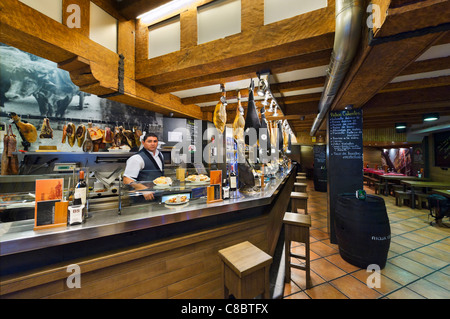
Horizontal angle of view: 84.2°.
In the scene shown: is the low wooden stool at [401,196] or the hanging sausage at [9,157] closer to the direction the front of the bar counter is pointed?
the low wooden stool

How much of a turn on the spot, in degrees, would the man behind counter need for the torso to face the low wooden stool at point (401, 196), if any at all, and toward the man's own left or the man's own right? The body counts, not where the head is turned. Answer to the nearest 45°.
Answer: approximately 45° to the man's own left

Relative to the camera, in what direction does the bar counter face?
facing the viewer and to the right of the viewer

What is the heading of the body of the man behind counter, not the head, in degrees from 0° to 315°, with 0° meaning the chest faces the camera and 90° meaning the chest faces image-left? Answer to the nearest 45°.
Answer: approximately 315°

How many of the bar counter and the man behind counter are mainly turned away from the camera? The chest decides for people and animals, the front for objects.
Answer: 0

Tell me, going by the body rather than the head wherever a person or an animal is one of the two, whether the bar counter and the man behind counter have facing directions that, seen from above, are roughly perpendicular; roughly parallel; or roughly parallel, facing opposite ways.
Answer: roughly parallel

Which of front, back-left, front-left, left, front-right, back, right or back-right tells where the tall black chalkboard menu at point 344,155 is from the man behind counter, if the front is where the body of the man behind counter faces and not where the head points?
front-left
